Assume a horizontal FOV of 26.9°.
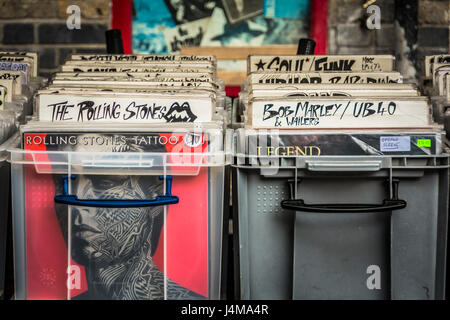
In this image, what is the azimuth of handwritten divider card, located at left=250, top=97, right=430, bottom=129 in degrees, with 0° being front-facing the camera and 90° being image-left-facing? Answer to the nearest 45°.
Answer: approximately 0°

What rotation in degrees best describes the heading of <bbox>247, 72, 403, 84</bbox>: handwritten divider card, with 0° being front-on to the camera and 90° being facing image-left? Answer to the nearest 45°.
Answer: approximately 0°
